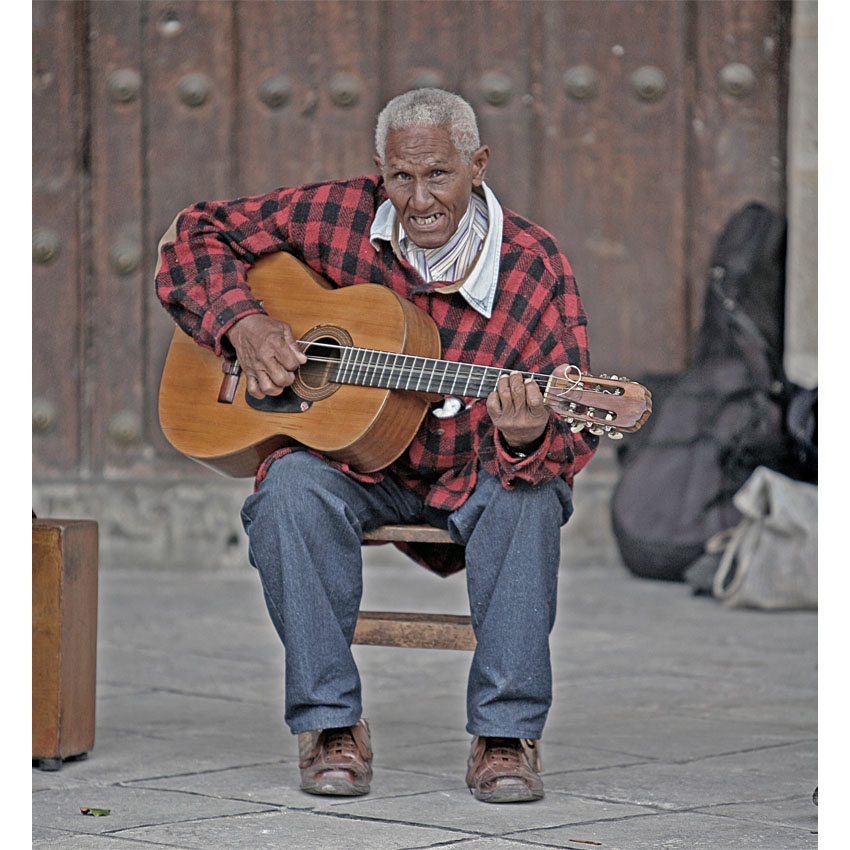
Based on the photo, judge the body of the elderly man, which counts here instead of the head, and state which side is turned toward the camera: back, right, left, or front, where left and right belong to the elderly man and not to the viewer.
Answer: front

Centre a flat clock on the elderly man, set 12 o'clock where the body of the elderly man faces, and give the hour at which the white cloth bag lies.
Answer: The white cloth bag is roughly at 7 o'clock from the elderly man.

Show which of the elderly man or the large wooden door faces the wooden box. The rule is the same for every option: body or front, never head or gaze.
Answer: the large wooden door

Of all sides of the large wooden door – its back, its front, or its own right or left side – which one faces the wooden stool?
front

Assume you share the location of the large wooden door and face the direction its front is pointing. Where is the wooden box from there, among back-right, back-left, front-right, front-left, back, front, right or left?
front

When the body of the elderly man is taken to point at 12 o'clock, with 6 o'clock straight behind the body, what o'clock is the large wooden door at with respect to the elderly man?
The large wooden door is roughly at 6 o'clock from the elderly man.

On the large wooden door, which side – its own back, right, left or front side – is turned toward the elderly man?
front

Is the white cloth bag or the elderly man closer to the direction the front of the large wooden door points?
the elderly man

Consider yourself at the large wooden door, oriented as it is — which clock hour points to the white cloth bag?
The white cloth bag is roughly at 10 o'clock from the large wooden door.

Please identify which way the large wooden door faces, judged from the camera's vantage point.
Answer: facing the viewer
